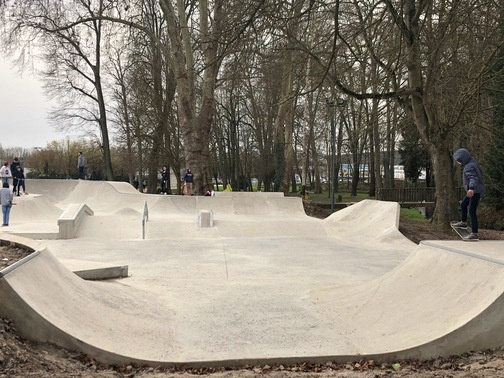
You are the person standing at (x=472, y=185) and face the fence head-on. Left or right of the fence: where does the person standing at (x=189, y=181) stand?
left

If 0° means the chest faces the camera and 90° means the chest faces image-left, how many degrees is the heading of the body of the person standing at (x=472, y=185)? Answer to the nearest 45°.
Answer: approximately 90°

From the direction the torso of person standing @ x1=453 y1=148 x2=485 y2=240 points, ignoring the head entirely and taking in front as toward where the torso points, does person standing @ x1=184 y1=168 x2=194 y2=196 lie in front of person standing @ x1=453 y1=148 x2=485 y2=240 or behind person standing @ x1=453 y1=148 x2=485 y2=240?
in front

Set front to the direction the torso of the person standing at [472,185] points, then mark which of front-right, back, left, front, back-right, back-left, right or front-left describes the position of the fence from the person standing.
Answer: right

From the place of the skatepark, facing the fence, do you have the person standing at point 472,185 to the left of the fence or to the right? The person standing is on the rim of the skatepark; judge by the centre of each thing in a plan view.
right

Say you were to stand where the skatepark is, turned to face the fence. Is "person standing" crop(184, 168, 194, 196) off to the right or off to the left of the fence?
left

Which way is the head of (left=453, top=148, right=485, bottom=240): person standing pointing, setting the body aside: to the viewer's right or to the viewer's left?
to the viewer's left
